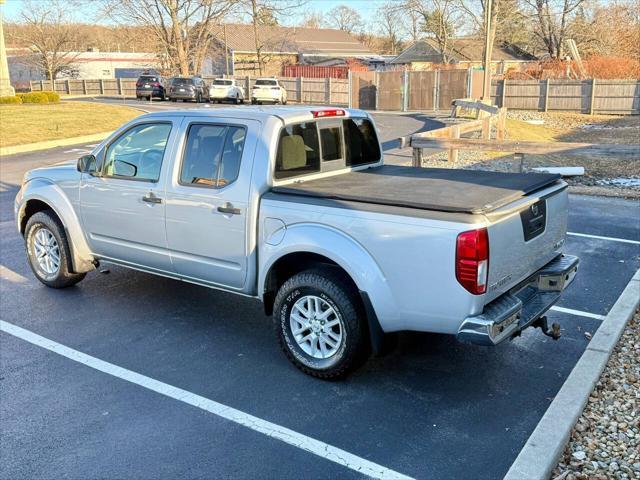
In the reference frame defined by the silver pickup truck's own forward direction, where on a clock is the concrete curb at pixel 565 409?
The concrete curb is roughly at 6 o'clock from the silver pickup truck.

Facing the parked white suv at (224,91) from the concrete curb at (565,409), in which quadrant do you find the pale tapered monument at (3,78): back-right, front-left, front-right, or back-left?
front-left

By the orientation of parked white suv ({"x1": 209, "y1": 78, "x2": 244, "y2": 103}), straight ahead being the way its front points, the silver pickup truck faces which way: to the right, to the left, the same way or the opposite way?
to the left

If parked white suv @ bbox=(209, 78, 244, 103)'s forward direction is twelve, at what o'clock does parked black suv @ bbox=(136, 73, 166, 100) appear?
The parked black suv is roughly at 9 o'clock from the parked white suv.

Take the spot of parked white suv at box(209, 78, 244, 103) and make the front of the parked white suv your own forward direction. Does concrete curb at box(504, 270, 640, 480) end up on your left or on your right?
on your right

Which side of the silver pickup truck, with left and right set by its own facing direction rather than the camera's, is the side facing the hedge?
front

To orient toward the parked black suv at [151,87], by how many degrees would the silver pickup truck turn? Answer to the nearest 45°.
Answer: approximately 45° to its right

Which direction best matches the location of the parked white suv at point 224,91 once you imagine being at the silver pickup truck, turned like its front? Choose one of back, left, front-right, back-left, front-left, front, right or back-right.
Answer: front-right

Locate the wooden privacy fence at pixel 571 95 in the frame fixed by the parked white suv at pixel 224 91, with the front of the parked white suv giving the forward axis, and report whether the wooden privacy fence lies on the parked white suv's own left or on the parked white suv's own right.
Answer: on the parked white suv's own right

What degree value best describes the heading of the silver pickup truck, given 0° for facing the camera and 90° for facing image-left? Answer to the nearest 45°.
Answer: approximately 135°

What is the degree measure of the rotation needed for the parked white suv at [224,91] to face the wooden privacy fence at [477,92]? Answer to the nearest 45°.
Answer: approximately 90° to its right

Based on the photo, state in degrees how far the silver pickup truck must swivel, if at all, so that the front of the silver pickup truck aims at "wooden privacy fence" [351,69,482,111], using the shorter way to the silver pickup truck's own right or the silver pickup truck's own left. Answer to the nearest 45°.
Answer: approximately 45° to the silver pickup truck's own right

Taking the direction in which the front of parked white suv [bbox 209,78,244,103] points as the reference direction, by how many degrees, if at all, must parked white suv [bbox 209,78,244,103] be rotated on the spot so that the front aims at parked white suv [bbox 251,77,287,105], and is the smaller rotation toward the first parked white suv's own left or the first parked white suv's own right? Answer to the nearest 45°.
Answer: approximately 90° to the first parked white suv's own right

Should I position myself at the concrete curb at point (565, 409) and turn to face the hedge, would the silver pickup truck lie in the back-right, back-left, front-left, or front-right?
front-left
